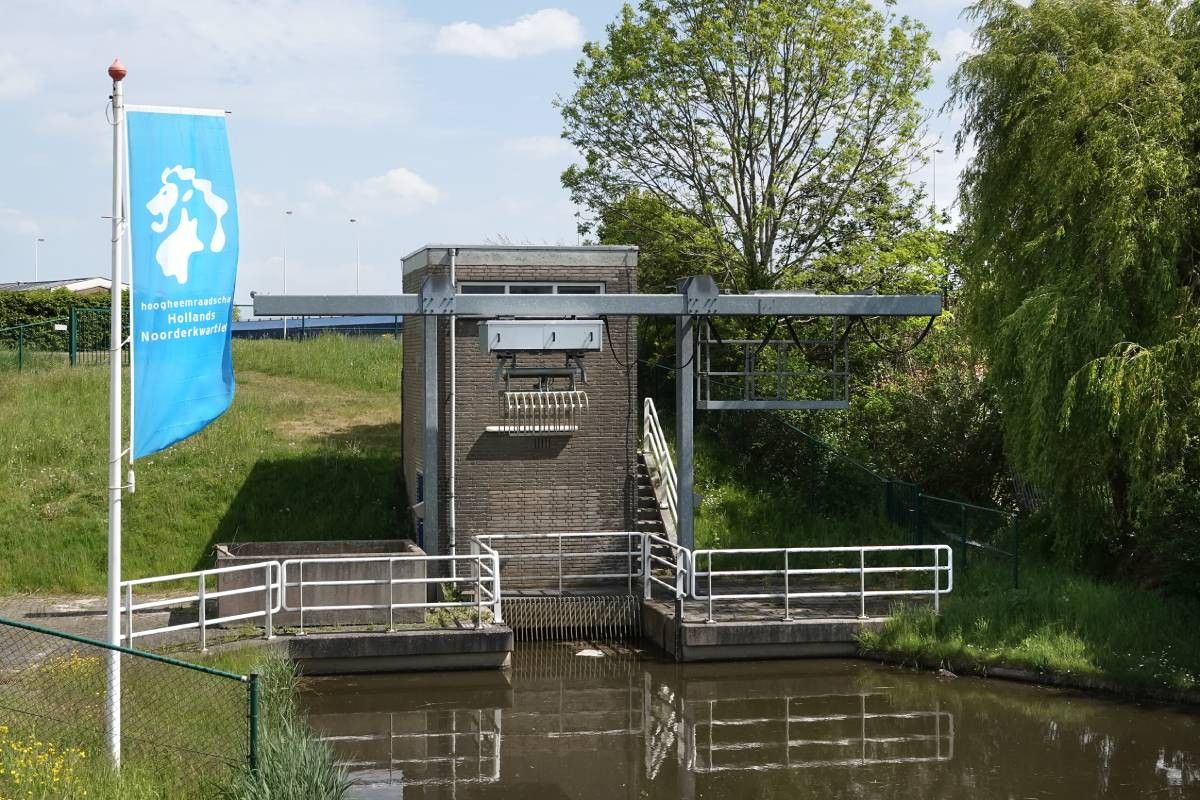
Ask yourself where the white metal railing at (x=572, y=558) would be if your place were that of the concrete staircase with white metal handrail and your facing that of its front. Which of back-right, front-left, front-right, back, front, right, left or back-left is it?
front-right

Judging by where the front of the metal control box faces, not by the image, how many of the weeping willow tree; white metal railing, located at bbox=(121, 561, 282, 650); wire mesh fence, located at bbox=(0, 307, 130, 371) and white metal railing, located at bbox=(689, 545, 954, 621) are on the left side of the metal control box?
2

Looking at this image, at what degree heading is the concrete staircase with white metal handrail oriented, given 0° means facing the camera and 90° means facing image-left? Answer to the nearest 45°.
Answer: approximately 0°

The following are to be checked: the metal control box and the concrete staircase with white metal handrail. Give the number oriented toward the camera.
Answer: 2

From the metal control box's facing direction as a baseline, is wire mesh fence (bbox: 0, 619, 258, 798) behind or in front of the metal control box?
in front

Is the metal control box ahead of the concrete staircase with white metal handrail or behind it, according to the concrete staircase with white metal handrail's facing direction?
ahead

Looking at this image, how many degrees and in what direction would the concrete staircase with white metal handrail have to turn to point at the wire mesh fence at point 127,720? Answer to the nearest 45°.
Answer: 0° — it already faces it

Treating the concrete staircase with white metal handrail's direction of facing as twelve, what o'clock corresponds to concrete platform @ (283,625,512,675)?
The concrete platform is roughly at 1 o'clock from the concrete staircase with white metal handrail.

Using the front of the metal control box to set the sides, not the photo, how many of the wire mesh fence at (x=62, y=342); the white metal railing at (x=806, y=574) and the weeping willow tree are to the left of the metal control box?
2

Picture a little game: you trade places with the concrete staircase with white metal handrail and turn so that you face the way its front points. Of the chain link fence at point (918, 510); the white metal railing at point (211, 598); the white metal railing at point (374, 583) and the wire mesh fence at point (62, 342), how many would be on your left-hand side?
1
